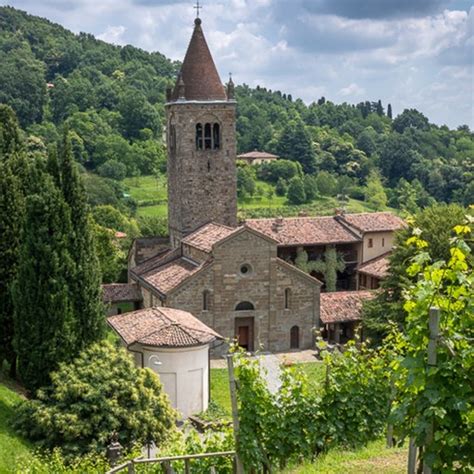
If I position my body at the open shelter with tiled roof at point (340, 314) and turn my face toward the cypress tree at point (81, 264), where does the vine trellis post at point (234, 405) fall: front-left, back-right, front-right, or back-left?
front-left

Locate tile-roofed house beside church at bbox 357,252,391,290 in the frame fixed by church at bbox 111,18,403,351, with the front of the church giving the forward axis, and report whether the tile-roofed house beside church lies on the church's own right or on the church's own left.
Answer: on the church's own left

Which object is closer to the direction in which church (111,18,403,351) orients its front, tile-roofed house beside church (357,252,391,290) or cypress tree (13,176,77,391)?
the cypress tree

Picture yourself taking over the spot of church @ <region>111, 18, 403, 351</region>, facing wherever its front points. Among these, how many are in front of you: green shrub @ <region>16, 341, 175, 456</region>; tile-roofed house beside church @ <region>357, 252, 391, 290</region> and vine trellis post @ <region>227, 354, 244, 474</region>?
2

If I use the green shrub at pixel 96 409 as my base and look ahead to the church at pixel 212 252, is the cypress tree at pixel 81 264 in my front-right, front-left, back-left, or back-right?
front-left

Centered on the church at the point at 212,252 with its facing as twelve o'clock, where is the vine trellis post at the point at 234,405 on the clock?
The vine trellis post is roughly at 12 o'clock from the church.

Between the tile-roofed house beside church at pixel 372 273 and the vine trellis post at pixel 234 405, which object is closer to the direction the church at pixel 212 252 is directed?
the vine trellis post

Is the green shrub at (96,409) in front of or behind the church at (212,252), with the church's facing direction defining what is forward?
in front

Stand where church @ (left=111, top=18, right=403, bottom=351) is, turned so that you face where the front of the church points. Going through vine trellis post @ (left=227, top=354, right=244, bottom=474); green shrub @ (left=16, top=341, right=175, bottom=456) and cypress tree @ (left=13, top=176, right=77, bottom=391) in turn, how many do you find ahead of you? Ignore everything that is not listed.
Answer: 3

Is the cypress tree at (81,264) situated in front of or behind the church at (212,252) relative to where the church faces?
in front

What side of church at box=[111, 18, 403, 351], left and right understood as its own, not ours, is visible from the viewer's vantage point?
front

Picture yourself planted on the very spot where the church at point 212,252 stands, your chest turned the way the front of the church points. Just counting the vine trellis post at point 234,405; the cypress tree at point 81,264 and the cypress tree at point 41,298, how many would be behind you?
0
